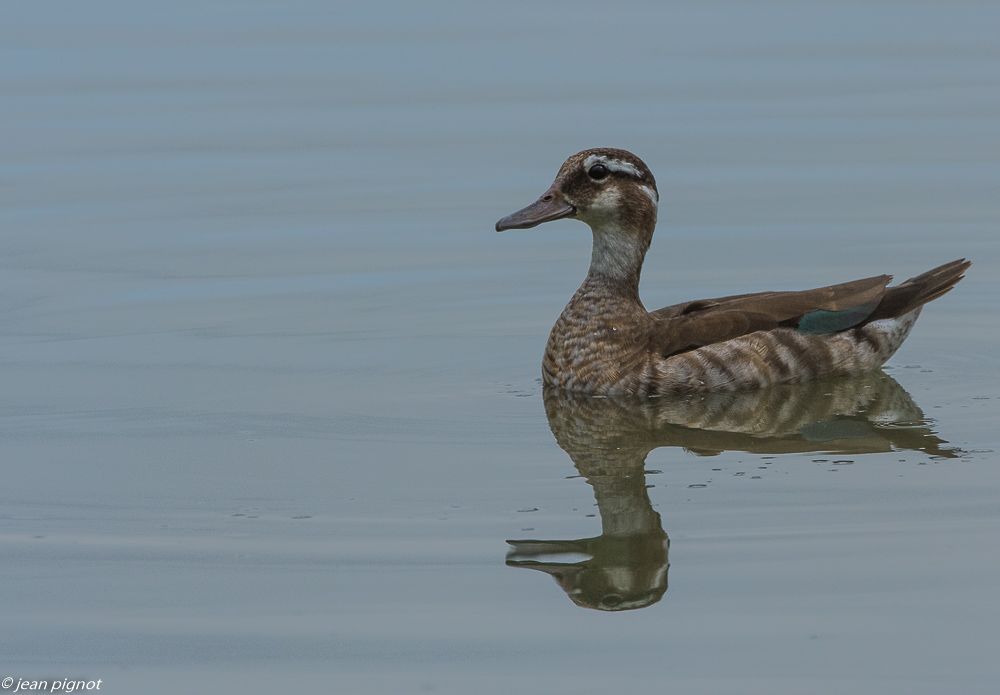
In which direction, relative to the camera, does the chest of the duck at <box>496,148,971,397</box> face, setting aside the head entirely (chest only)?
to the viewer's left
